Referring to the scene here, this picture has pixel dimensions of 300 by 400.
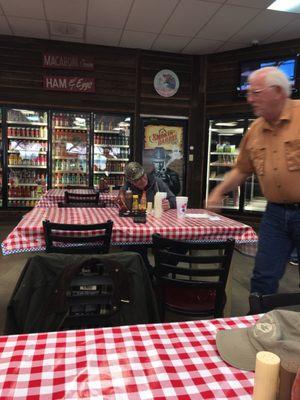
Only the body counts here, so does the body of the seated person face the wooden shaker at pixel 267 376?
yes

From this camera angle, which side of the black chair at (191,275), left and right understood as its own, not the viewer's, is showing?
back

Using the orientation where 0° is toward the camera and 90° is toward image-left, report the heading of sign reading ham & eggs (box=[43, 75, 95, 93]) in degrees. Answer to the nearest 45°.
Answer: approximately 0°

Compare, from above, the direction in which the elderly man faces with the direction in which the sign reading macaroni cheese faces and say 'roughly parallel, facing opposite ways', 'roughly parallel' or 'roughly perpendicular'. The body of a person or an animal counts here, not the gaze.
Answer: roughly perpendicular

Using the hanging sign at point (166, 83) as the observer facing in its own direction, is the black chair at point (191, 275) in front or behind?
in front

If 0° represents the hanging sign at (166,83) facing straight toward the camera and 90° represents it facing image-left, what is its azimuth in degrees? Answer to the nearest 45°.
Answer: approximately 0°

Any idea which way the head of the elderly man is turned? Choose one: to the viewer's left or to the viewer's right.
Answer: to the viewer's left
